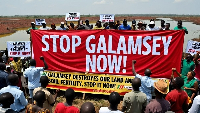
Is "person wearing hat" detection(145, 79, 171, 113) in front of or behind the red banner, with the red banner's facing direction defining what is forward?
in front

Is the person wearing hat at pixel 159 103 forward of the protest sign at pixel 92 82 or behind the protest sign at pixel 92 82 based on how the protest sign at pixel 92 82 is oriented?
forward

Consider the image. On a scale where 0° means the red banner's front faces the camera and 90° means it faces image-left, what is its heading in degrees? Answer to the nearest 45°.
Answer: approximately 0°

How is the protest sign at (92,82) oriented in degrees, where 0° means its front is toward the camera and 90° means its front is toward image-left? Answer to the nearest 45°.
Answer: approximately 0°

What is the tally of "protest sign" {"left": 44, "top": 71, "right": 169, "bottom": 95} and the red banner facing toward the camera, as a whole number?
2
